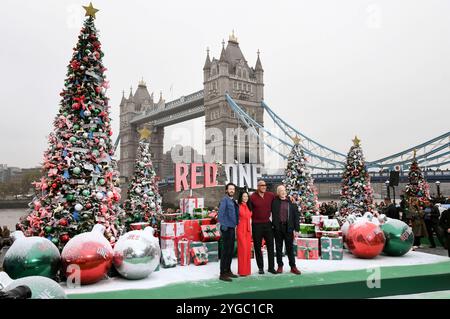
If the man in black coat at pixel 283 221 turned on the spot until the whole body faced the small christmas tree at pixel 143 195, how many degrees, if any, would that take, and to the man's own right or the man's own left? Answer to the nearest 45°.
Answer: approximately 135° to the man's own right

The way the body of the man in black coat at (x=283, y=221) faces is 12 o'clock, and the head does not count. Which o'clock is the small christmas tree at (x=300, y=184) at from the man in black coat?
The small christmas tree is roughly at 6 o'clock from the man in black coat.

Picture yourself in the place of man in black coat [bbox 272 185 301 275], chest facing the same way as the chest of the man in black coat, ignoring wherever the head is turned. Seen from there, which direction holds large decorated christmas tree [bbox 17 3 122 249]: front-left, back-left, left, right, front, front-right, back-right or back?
right

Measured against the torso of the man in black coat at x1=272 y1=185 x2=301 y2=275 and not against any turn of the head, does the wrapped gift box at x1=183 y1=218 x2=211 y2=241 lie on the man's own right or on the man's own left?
on the man's own right

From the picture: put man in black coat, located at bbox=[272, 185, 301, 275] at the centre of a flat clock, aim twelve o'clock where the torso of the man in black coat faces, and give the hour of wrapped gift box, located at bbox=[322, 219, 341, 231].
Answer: The wrapped gift box is roughly at 7 o'clock from the man in black coat.

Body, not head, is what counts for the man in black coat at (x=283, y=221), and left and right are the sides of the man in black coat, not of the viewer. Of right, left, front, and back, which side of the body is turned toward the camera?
front

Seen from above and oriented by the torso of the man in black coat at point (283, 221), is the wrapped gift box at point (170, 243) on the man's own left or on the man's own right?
on the man's own right

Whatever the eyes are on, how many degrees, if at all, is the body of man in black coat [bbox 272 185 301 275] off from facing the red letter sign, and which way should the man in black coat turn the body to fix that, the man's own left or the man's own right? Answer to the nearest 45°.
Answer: approximately 135° to the man's own right

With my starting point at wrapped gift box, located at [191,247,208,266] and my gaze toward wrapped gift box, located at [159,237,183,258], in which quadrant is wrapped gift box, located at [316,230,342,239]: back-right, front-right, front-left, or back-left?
back-right

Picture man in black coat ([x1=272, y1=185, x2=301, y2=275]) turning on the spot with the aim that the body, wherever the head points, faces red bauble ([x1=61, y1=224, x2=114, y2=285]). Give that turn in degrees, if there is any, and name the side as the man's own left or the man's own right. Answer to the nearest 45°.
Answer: approximately 45° to the man's own right

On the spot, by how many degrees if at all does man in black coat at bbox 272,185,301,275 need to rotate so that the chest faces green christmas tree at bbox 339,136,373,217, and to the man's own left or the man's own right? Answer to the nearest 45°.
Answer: approximately 180°
